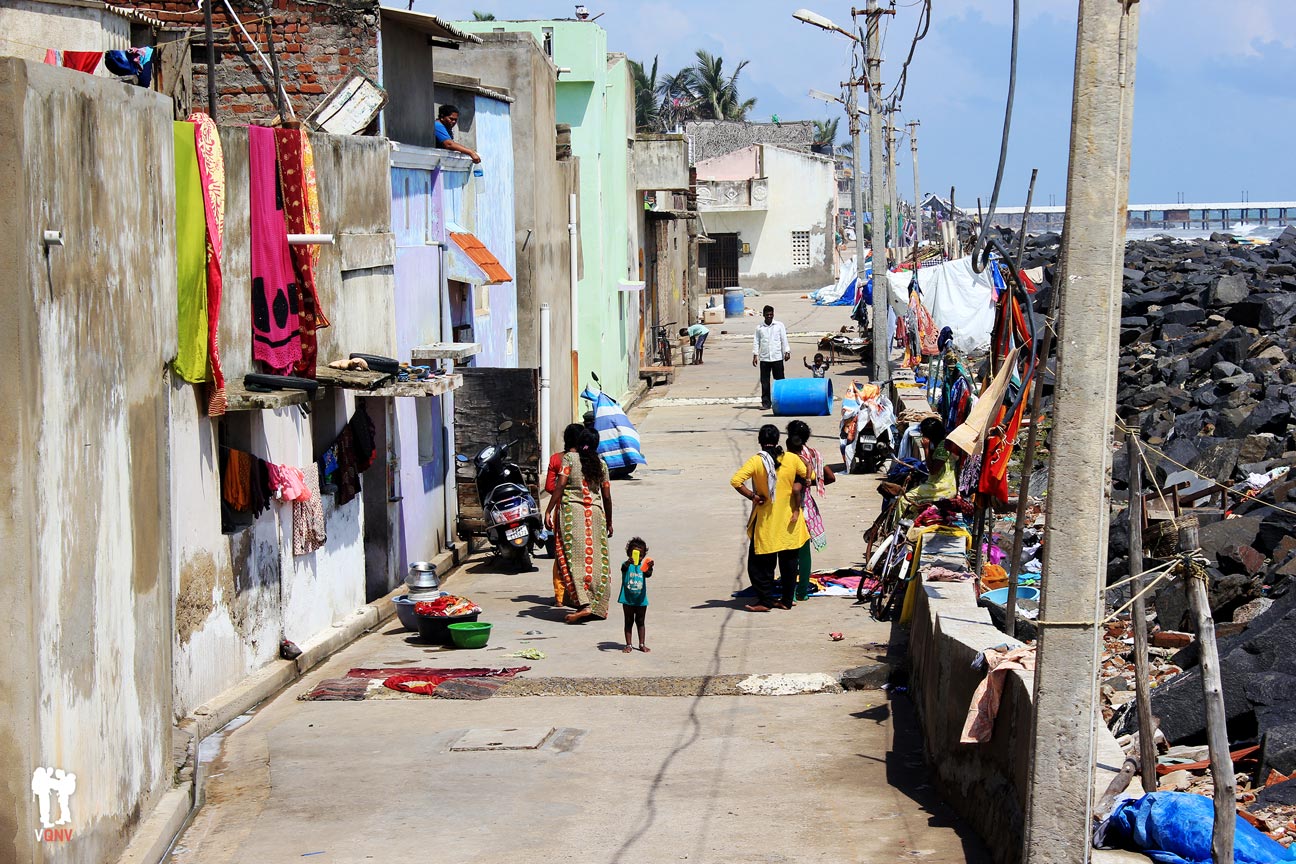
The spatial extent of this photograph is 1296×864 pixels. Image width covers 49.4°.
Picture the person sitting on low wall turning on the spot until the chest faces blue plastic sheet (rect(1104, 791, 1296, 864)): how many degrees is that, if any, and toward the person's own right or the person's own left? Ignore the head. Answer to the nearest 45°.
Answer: approximately 90° to the person's own left

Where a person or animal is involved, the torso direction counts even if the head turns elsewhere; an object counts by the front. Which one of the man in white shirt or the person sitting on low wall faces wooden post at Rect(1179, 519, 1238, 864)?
the man in white shirt

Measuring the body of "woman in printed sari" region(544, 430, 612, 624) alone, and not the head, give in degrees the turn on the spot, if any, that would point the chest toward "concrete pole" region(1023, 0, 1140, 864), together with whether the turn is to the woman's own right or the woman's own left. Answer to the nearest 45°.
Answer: approximately 180°

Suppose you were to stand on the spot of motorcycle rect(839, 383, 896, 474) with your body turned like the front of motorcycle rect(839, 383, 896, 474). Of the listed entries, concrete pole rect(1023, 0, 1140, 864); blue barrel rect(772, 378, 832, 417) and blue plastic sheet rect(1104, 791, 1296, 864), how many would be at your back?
2

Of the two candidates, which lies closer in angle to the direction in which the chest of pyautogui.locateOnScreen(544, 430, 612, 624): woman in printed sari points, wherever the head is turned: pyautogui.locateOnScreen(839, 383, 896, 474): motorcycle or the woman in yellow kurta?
the motorcycle

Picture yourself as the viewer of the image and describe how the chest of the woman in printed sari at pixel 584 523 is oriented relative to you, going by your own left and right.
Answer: facing away from the viewer

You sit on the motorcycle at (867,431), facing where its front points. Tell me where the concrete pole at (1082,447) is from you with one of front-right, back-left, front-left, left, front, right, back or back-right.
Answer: back

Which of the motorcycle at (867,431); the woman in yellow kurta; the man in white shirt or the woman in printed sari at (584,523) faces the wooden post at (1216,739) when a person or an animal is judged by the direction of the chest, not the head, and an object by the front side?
the man in white shirt

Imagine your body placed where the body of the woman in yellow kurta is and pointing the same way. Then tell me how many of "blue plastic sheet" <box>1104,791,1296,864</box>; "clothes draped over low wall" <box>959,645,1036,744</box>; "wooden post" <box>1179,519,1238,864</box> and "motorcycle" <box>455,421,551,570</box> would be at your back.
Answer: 3

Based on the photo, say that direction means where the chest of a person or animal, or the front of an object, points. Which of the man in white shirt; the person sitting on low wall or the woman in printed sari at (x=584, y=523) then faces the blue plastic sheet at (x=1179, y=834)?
the man in white shirt

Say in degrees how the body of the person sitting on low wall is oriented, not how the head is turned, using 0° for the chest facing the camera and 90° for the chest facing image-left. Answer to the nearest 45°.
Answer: approximately 90°
